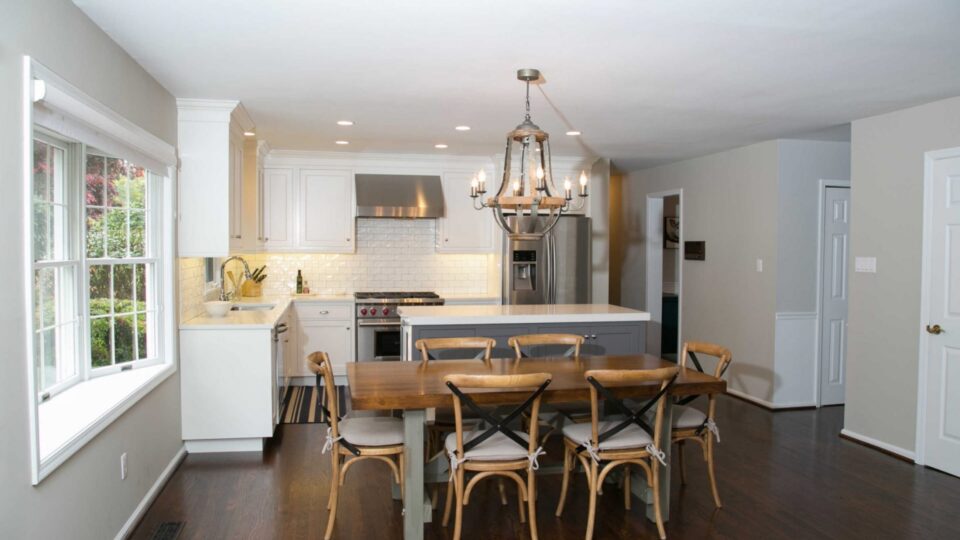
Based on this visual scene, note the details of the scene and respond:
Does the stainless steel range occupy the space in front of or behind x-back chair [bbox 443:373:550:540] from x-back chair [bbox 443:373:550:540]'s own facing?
in front

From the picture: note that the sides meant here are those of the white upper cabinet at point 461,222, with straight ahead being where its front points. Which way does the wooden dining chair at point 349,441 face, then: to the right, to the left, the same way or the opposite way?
to the left

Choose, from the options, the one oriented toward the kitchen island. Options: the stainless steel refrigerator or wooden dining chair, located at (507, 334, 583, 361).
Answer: the stainless steel refrigerator

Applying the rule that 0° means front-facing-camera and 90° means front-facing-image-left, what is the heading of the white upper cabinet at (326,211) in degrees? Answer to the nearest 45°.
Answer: approximately 0°

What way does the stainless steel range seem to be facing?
toward the camera

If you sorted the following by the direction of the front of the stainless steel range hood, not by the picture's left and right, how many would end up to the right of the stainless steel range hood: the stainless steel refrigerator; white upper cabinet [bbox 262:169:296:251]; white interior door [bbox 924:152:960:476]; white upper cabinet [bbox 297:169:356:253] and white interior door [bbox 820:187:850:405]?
2

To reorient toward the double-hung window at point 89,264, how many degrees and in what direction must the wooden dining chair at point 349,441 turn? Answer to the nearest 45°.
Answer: approximately 180°

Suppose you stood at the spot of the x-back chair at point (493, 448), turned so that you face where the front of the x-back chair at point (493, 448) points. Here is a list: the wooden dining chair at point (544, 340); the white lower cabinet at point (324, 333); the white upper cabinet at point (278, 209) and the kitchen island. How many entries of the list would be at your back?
0

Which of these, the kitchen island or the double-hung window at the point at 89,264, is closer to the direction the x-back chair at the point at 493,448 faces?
the kitchen island

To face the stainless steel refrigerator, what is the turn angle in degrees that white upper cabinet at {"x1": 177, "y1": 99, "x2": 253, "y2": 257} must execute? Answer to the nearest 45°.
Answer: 0° — it already faces it

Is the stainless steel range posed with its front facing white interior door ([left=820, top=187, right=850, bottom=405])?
no

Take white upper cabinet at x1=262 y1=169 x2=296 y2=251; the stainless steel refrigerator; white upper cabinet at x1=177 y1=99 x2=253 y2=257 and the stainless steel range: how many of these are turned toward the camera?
3

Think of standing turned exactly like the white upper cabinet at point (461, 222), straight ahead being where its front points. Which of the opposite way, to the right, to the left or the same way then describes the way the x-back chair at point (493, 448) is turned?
the opposite way

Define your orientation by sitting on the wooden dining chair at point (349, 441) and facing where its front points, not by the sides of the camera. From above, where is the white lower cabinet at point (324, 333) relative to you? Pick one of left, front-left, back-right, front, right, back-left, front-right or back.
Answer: left

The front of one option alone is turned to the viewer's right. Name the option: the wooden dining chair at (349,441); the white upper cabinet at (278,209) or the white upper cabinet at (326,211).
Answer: the wooden dining chair

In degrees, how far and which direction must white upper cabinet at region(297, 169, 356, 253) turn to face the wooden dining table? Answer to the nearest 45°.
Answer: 0° — it already faces it

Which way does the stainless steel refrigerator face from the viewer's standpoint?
toward the camera

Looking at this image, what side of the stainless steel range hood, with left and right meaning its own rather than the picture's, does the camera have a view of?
front
